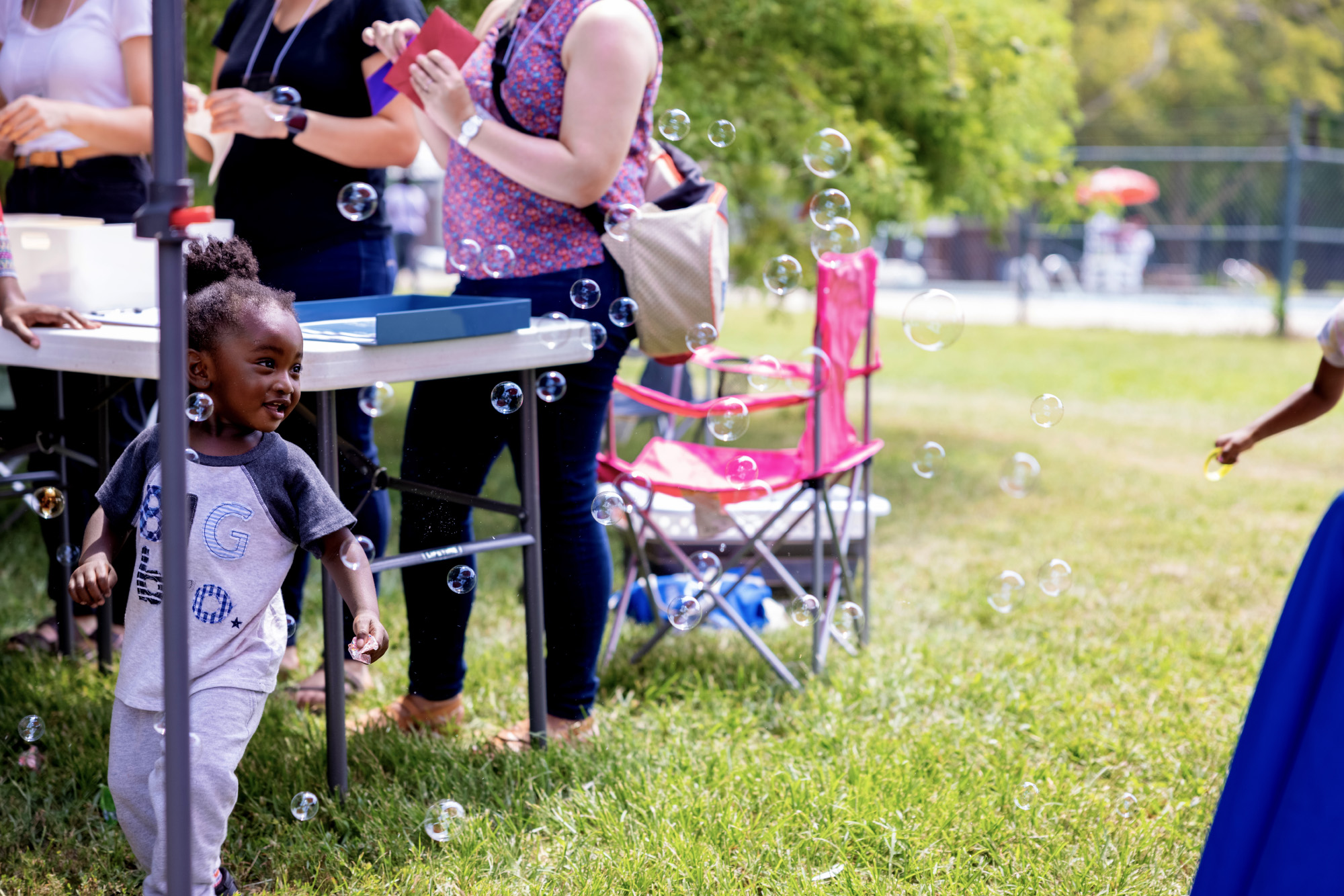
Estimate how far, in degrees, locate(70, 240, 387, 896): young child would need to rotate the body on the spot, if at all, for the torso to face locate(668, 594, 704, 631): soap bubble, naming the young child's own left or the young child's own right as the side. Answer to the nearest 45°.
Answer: approximately 135° to the young child's own left

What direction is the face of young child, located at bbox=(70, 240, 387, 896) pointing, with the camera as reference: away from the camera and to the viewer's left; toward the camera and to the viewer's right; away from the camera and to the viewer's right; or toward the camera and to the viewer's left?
toward the camera and to the viewer's right

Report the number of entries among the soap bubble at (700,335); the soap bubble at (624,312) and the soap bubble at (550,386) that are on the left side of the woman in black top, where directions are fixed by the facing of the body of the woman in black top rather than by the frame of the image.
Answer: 3

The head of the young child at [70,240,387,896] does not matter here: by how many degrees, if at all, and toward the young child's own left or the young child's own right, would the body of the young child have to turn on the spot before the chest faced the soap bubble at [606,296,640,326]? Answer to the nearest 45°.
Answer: approximately 135° to the young child's own left

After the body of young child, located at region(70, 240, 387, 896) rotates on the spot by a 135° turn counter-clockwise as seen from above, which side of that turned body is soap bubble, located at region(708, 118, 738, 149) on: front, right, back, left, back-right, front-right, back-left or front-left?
front

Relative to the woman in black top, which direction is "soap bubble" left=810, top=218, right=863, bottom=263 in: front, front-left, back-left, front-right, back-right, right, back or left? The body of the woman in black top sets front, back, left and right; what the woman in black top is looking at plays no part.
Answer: back-left
